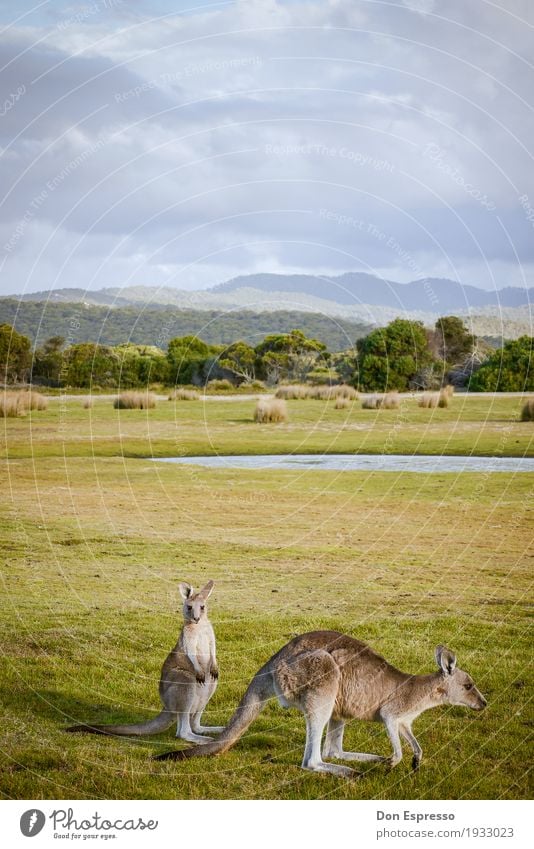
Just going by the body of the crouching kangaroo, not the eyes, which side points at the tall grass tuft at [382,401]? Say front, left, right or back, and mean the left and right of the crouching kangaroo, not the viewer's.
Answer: left

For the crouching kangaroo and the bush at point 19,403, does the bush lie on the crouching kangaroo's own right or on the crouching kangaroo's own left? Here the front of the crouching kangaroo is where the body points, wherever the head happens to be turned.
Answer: on the crouching kangaroo's own left

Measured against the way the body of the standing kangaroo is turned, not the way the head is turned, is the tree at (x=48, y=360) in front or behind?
behind

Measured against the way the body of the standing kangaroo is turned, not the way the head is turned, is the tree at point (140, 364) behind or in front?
behind

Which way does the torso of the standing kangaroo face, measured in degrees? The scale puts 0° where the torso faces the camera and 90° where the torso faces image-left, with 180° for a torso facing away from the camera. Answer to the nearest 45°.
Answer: approximately 315°

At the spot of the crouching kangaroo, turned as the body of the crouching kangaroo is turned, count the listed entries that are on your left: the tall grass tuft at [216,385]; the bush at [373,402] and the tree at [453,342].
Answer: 3

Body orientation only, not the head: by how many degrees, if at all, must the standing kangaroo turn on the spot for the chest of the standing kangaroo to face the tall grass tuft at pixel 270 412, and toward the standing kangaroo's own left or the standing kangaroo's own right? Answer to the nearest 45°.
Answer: approximately 135° to the standing kangaroo's own left

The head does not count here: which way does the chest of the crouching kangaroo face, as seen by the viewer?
to the viewer's right

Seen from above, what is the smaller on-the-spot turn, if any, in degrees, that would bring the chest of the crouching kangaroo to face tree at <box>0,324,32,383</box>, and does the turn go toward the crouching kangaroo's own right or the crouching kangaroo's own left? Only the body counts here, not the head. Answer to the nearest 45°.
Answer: approximately 135° to the crouching kangaroo's own left

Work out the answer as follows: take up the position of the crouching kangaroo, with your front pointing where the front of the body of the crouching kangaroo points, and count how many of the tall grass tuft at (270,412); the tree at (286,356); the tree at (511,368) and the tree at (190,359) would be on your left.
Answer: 4

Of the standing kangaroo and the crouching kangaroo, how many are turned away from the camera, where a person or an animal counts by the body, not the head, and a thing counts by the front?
0

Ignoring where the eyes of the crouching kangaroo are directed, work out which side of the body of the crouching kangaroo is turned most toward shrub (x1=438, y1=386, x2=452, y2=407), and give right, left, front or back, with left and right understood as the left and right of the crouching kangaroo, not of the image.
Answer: left

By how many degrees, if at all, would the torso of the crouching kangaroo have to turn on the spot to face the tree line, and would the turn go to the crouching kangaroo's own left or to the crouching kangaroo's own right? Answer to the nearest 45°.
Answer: approximately 90° to the crouching kangaroo's own left
